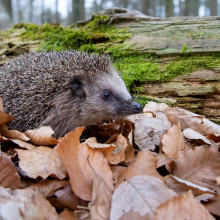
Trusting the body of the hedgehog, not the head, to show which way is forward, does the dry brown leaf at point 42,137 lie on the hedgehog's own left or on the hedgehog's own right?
on the hedgehog's own right

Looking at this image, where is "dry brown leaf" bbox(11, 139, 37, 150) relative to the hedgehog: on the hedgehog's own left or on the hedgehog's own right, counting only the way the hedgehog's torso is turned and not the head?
on the hedgehog's own right

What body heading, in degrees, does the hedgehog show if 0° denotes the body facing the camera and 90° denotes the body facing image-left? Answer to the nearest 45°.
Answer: approximately 270°

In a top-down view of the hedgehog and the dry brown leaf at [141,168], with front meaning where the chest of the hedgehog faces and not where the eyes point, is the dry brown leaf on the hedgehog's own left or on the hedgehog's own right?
on the hedgehog's own right

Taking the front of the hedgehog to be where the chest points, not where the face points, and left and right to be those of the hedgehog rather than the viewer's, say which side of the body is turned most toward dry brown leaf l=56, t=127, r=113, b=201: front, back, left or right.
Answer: right

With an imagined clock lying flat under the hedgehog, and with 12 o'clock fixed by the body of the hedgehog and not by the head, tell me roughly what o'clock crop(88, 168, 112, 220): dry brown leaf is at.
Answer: The dry brown leaf is roughly at 3 o'clock from the hedgehog.

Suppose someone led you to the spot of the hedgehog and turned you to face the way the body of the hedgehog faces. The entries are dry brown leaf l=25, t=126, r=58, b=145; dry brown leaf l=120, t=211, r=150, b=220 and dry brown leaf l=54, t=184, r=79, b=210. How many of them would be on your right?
3

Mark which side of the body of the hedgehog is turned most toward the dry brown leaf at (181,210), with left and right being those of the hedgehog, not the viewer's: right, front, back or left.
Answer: right

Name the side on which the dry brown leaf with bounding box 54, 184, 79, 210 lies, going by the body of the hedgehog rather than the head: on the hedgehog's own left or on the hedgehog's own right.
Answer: on the hedgehog's own right

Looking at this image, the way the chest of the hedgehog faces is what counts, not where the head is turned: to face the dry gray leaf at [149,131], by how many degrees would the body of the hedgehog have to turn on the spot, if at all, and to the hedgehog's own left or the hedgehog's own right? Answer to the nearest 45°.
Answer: approximately 45° to the hedgehog's own right

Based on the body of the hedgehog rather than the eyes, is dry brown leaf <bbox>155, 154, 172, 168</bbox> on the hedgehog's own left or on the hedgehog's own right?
on the hedgehog's own right

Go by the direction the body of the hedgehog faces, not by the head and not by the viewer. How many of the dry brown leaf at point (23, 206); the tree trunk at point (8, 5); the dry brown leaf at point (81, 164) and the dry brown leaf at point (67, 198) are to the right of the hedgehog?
3

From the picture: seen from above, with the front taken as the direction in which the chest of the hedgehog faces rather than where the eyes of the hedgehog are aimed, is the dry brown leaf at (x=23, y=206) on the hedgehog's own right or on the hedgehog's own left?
on the hedgehog's own right

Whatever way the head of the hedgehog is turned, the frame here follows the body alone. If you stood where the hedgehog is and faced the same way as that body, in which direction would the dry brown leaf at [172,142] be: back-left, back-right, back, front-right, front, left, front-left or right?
front-right
